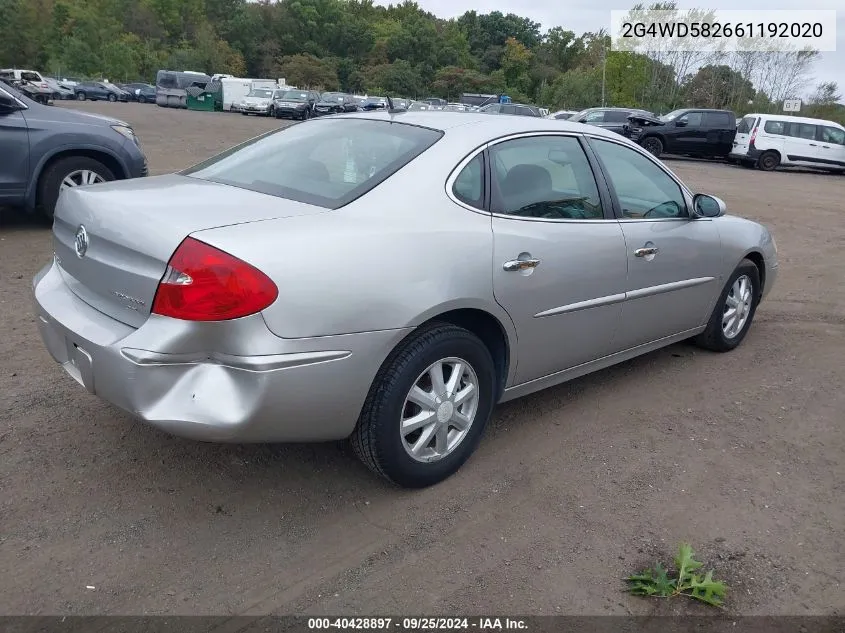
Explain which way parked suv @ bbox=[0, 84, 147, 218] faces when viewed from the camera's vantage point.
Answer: facing to the right of the viewer

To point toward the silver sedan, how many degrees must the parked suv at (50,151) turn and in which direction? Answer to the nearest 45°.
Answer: approximately 90° to its right

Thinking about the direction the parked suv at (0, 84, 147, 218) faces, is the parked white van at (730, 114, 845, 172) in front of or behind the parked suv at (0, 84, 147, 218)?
in front

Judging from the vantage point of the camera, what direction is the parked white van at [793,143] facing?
facing away from the viewer and to the right of the viewer

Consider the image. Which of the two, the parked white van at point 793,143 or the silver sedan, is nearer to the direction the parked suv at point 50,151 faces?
the parked white van

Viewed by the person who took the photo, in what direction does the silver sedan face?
facing away from the viewer and to the right of the viewer

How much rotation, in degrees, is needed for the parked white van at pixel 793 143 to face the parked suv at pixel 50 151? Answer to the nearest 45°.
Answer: approximately 135° to its right

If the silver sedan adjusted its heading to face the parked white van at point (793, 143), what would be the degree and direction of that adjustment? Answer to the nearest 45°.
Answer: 0° — it already faces it
